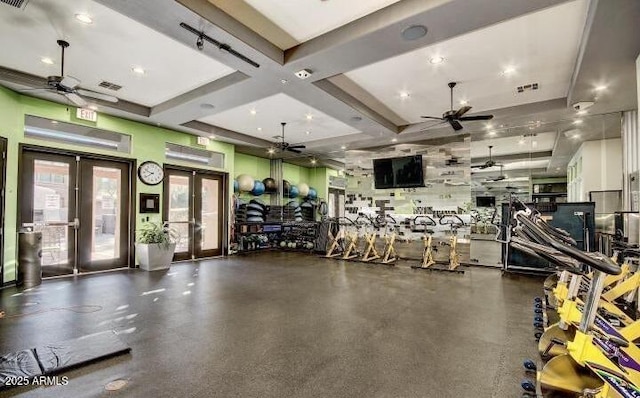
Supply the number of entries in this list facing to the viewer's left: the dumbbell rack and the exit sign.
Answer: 0

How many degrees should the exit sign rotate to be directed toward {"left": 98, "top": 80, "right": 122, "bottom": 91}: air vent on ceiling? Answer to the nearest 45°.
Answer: approximately 45° to its right

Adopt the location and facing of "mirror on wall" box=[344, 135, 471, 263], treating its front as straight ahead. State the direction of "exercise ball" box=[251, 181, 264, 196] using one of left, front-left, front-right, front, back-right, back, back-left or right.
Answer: front-right

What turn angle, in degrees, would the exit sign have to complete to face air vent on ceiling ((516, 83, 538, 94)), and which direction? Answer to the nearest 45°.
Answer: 0° — it already faces it

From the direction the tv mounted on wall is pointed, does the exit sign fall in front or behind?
in front

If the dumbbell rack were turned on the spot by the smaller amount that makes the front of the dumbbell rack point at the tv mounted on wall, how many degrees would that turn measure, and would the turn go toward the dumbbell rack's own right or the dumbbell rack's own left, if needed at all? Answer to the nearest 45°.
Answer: approximately 45° to the dumbbell rack's own left

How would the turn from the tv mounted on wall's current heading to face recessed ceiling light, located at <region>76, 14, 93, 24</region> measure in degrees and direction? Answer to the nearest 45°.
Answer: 0° — it already faces it

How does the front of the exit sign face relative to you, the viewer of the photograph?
facing the viewer and to the right of the viewer

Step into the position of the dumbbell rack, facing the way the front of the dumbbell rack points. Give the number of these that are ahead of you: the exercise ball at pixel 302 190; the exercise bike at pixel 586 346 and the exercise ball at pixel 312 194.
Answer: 1

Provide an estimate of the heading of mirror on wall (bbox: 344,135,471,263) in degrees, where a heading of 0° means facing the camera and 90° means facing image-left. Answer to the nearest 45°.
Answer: approximately 45°
